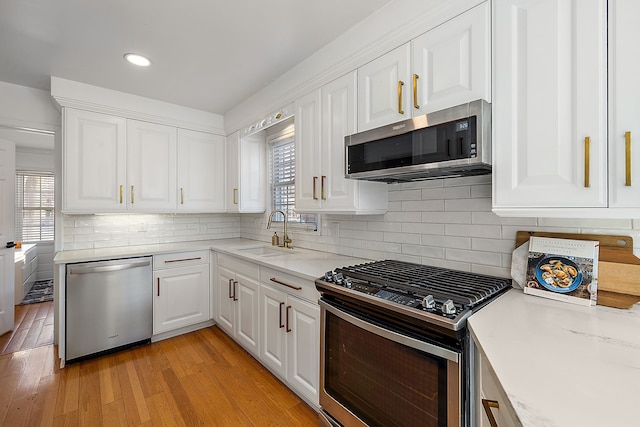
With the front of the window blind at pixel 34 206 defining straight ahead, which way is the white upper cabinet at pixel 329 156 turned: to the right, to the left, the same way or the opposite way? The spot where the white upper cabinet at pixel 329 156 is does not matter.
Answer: to the right

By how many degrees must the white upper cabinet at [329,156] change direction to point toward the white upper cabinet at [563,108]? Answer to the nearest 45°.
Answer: approximately 90° to its left

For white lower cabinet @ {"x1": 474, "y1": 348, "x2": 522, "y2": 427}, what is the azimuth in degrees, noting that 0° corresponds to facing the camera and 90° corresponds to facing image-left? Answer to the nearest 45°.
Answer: approximately 90°

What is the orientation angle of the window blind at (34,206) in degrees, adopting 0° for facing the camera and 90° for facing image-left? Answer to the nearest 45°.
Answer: approximately 0°

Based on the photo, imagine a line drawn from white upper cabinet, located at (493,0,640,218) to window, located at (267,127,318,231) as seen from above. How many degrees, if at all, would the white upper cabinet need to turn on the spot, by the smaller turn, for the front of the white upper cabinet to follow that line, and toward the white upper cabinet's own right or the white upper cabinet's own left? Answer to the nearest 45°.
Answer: approximately 90° to the white upper cabinet's own right

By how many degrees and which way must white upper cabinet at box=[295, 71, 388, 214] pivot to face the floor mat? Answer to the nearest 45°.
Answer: approximately 45° to its right

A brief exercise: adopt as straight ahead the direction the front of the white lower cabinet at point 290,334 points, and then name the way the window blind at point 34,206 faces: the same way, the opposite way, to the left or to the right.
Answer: to the left

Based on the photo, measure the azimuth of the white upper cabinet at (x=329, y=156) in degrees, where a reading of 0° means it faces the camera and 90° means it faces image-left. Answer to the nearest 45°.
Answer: approximately 45°
